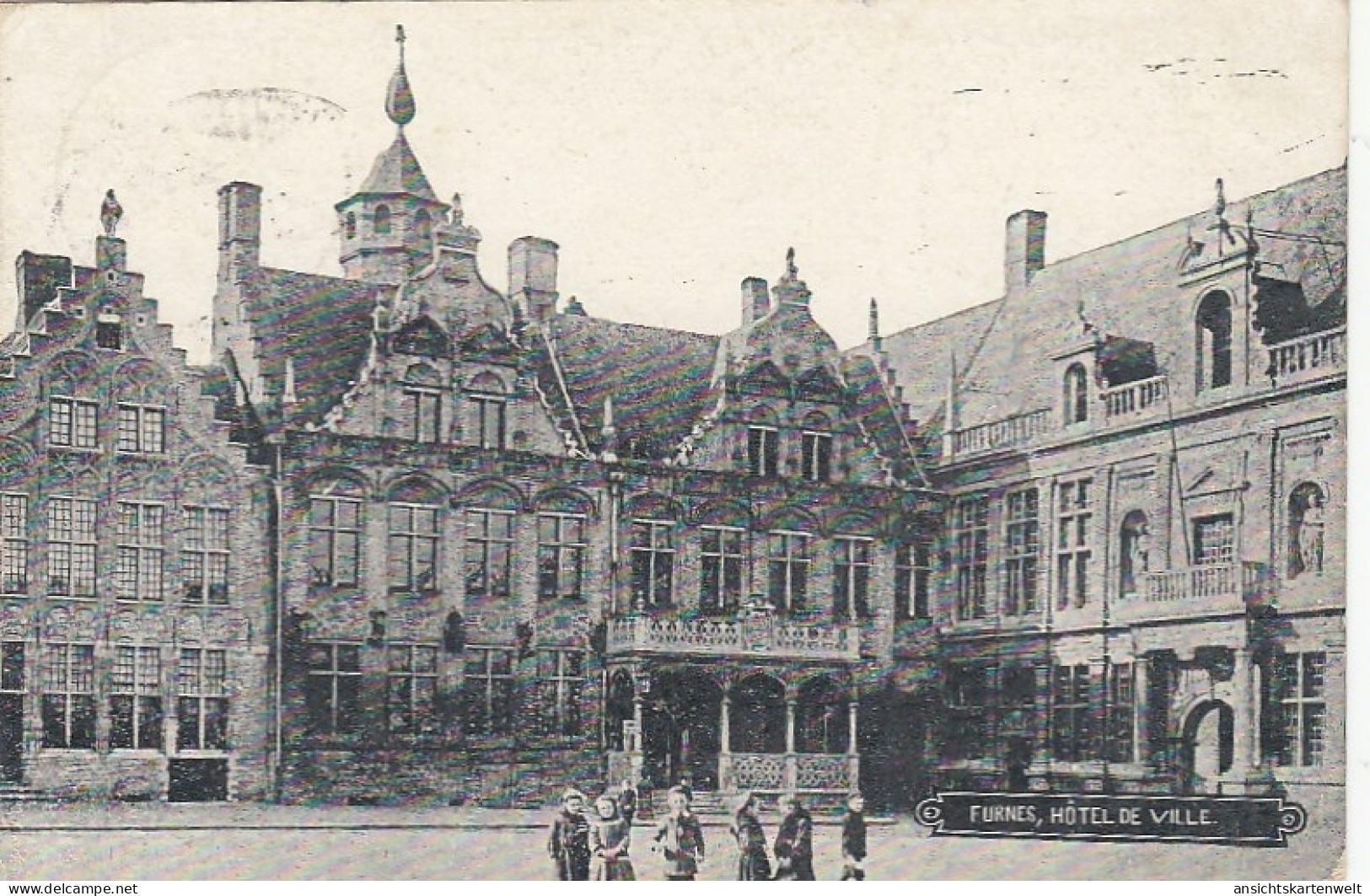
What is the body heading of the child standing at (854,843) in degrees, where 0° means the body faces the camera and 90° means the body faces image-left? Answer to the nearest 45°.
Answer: approximately 0°

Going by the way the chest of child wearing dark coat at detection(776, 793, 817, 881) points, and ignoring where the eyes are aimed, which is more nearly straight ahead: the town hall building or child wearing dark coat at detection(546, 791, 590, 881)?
the child wearing dark coat

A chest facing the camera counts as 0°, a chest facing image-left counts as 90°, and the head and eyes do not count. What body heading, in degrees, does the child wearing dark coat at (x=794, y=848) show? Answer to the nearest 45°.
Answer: approximately 45°

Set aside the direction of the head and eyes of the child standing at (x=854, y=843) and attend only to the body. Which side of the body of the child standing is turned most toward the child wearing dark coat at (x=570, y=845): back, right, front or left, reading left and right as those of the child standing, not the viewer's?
right

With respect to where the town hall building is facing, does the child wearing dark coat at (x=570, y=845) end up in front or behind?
in front

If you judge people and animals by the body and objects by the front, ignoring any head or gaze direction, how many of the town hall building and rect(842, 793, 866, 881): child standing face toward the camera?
2
